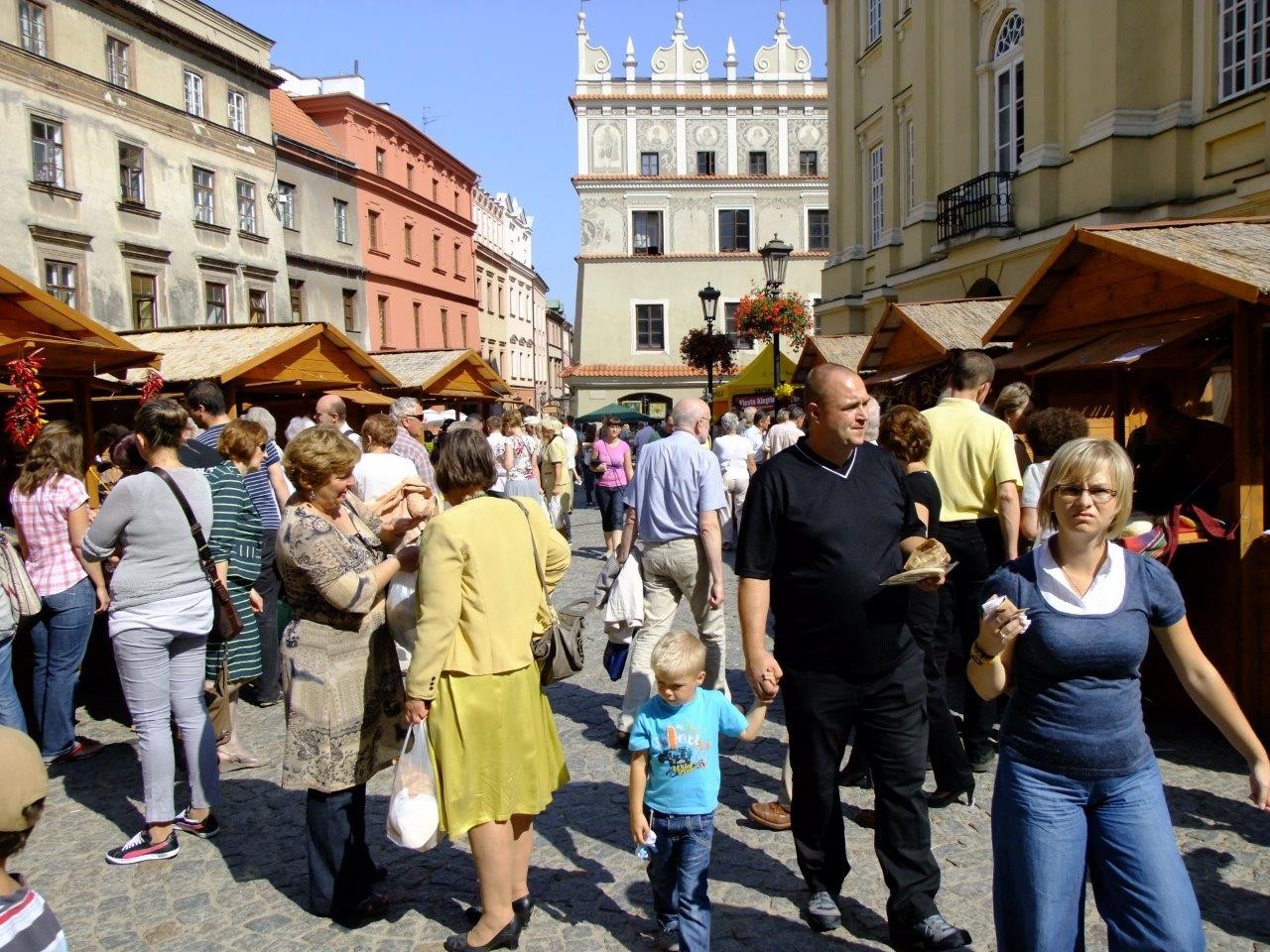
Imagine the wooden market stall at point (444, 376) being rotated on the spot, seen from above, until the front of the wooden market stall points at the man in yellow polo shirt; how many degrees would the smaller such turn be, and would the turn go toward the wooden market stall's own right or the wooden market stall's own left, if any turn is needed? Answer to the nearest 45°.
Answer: approximately 45° to the wooden market stall's own right

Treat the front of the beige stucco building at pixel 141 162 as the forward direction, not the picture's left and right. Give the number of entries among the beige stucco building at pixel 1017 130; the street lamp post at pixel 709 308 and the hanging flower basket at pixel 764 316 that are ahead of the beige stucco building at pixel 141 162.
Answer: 3

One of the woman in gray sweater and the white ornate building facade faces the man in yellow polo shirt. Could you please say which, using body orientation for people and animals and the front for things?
the white ornate building facade

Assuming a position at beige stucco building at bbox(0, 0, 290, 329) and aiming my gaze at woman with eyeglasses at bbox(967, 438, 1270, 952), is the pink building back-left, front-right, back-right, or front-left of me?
back-left

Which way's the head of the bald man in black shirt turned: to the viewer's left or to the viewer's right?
to the viewer's right

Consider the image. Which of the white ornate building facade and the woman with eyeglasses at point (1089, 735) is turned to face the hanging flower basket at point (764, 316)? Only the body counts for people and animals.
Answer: the white ornate building facade

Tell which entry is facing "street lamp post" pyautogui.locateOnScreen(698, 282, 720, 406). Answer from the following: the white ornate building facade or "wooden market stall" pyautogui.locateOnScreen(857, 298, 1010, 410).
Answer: the white ornate building facade

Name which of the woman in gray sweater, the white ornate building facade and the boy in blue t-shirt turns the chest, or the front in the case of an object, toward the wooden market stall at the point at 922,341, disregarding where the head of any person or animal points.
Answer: the white ornate building facade

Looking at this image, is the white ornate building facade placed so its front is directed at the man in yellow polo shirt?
yes

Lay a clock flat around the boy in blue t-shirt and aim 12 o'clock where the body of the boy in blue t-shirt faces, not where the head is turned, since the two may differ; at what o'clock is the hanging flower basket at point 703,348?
The hanging flower basket is roughly at 6 o'clock from the boy in blue t-shirt.

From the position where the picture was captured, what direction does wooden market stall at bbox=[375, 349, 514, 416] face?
facing the viewer and to the right of the viewer
